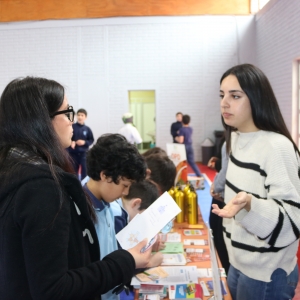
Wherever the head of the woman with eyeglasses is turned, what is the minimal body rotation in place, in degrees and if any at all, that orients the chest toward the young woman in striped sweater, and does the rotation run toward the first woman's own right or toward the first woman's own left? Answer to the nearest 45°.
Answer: approximately 45° to the first woman's own left

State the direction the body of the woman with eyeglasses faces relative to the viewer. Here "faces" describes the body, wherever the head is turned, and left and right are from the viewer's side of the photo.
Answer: facing to the right of the viewer

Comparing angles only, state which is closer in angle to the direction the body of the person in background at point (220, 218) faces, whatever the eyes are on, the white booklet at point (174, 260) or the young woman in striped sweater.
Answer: the white booklet

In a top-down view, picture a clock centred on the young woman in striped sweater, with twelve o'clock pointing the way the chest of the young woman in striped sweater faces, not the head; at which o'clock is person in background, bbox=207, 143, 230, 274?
The person in background is roughly at 4 o'clock from the young woman in striped sweater.

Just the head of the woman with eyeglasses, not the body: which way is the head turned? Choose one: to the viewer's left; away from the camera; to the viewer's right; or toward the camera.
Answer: to the viewer's right

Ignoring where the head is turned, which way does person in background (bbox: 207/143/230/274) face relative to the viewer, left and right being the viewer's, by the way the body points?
facing to the left of the viewer

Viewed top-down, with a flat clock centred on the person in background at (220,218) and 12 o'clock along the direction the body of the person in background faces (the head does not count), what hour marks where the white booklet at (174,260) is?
The white booklet is roughly at 10 o'clock from the person in background.

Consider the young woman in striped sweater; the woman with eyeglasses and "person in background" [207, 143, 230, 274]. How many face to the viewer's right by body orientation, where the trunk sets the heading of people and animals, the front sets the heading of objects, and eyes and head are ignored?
1
